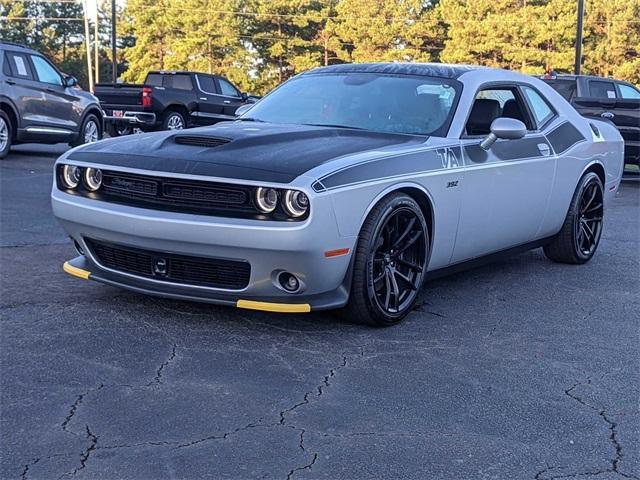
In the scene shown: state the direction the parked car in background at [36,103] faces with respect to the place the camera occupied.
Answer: facing away from the viewer and to the right of the viewer

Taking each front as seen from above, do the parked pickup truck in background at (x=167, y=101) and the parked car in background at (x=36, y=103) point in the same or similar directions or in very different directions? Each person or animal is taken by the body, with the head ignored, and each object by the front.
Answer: same or similar directions

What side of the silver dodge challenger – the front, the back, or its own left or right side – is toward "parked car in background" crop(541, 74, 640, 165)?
back

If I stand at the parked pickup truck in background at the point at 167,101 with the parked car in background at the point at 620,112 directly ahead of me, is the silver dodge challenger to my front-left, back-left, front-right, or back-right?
front-right

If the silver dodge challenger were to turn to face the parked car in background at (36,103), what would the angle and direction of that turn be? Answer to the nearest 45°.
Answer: approximately 90° to its right

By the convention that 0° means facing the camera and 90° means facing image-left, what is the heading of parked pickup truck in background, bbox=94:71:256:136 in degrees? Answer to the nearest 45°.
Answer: approximately 225°

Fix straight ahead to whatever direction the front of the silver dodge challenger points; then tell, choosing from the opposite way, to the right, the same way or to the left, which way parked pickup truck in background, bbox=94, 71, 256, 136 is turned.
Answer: the opposite way

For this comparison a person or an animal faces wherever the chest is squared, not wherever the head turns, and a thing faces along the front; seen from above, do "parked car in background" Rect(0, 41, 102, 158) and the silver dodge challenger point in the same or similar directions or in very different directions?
very different directions

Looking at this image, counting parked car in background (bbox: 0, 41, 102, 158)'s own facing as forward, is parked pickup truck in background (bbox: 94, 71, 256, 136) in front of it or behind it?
in front

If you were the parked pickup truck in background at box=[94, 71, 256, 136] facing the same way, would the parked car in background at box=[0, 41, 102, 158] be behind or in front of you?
behind

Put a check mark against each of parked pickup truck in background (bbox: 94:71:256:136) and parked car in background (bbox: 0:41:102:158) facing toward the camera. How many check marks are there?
0

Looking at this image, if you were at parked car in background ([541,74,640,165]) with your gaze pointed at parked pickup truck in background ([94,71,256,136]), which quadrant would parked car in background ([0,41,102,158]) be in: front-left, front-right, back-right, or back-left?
front-left

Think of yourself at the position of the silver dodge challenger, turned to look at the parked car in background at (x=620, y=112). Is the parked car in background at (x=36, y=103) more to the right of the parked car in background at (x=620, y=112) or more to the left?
left

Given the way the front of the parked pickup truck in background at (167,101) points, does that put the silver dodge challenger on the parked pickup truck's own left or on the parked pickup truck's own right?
on the parked pickup truck's own right
